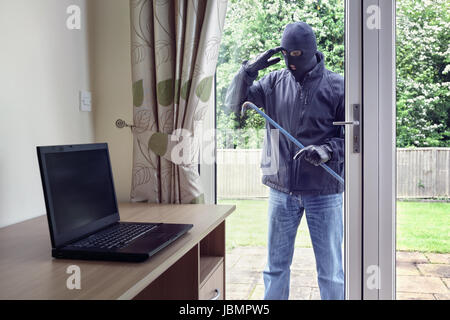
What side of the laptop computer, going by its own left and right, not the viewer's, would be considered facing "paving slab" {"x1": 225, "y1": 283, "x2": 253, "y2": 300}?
left

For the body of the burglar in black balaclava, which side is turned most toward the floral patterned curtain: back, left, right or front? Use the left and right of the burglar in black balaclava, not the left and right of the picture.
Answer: right

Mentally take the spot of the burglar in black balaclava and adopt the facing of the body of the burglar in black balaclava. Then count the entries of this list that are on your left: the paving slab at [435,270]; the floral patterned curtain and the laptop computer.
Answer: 1

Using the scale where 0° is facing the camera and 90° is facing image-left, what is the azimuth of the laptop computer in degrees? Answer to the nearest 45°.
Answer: approximately 315°

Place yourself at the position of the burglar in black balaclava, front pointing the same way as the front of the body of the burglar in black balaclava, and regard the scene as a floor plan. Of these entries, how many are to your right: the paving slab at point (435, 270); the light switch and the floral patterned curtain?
2

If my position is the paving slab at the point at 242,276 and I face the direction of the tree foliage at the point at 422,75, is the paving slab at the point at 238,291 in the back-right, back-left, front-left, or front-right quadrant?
back-right

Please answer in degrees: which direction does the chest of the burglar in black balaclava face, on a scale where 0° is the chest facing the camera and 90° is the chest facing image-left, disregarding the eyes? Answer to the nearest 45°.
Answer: approximately 0°

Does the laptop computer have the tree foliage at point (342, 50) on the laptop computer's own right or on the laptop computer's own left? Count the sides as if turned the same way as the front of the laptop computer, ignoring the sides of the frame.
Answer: on the laptop computer's own left
